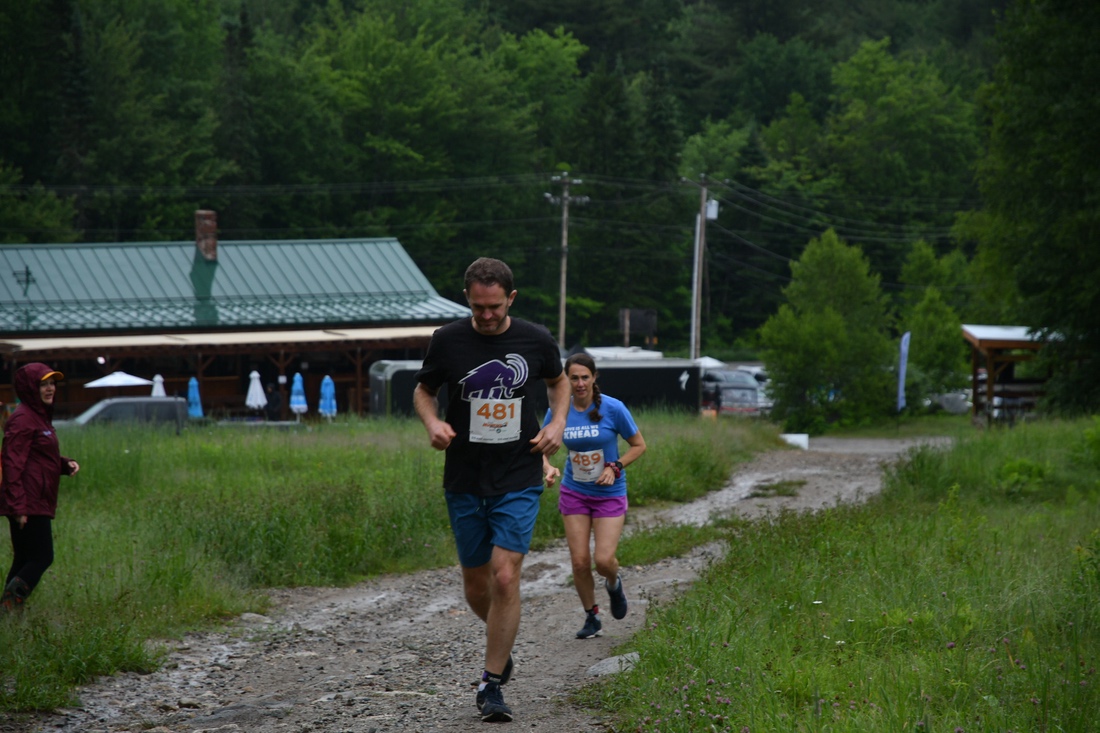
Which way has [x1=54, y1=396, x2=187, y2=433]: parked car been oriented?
to the viewer's left

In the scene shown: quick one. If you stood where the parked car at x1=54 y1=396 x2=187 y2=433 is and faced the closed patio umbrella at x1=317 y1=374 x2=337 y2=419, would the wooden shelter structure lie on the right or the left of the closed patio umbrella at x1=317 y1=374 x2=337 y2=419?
right

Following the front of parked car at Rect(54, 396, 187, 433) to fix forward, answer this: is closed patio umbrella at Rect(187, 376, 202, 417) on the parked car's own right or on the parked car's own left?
on the parked car's own right

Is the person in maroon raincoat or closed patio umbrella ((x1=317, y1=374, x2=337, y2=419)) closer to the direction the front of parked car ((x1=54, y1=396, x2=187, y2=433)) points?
the person in maroon raincoat

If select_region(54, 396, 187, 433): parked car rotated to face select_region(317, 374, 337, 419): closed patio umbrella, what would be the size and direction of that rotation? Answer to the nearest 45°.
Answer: approximately 135° to its right

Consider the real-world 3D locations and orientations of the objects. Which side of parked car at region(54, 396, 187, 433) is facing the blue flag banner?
back

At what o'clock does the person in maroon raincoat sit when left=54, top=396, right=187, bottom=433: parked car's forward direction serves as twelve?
The person in maroon raincoat is roughly at 9 o'clock from the parked car.

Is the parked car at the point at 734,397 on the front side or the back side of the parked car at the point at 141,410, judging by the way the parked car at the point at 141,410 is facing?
on the back side

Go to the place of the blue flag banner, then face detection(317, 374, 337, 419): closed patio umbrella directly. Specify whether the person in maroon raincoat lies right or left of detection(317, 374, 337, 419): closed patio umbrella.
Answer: left

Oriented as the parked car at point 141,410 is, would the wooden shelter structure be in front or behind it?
behind
